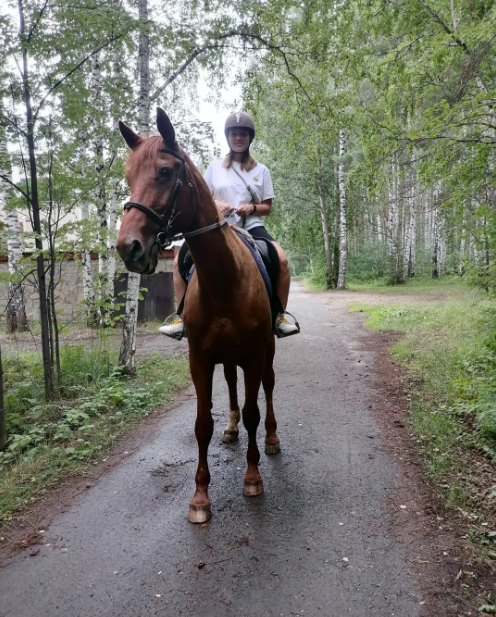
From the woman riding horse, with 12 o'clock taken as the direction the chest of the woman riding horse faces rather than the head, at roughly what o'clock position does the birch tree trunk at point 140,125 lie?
The birch tree trunk is roughly at 5 o'clock from the woman riding horse.

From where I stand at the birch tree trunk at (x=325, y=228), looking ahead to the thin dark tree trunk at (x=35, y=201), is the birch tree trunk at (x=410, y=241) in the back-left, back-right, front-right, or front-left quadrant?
back-left

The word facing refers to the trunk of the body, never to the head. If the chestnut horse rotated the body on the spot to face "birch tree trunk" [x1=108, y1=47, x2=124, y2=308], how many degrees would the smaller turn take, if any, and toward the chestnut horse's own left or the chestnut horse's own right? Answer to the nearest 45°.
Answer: approximately 180°

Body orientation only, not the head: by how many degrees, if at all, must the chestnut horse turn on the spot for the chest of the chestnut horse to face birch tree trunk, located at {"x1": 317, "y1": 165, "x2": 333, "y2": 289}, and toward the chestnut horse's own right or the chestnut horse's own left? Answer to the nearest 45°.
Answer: approximately 180°

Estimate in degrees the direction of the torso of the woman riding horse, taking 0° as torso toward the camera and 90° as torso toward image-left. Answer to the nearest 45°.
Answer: approximately 0°

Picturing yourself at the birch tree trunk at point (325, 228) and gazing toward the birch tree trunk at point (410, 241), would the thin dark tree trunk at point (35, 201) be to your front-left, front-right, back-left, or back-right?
back-right

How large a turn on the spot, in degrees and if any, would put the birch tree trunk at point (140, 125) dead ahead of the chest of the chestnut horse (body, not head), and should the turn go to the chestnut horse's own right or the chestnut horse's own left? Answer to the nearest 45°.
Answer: approximately 180°

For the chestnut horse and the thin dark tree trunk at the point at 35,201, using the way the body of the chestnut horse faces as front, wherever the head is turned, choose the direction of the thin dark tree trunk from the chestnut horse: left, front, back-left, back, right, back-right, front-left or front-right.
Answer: back-right
